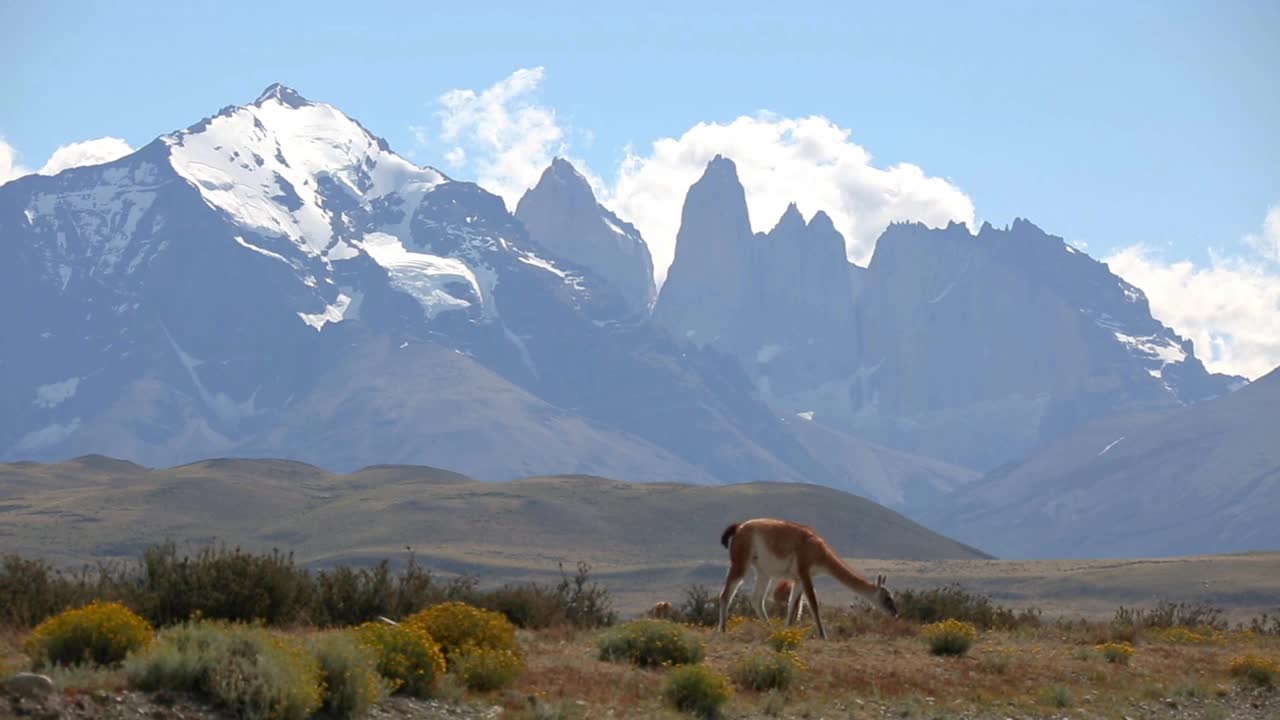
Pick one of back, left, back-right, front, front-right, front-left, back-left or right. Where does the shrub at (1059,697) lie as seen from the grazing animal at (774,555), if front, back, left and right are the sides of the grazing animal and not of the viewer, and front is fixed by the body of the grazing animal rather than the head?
front-right

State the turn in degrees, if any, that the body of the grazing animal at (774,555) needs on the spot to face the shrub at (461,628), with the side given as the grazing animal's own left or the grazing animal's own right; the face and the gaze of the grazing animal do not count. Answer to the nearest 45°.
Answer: approximately 135° to the grazing animal's own right

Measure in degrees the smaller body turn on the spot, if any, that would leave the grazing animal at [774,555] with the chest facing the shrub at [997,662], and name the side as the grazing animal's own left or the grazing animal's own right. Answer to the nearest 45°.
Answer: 0° — it already faces it

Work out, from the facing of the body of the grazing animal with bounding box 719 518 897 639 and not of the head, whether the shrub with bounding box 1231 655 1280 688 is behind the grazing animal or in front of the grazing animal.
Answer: in front

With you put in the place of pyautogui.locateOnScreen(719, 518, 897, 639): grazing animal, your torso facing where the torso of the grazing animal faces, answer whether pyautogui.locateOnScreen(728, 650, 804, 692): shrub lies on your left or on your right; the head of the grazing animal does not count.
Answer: on your right

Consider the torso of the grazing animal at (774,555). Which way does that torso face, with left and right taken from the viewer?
facing to the right of the viewer

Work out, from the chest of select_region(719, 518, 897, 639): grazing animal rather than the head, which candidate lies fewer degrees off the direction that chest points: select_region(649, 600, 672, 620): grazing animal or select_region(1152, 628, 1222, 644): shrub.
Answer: the shrub

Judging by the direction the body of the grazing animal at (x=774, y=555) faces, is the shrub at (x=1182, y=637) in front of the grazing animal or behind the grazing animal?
in front
